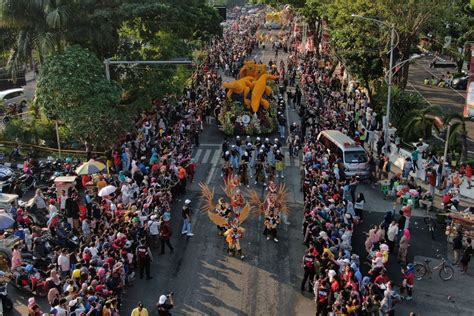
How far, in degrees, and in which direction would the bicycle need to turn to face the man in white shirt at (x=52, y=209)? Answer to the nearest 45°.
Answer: approximately 180°

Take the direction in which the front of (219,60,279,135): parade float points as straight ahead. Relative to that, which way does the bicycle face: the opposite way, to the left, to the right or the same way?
to the left

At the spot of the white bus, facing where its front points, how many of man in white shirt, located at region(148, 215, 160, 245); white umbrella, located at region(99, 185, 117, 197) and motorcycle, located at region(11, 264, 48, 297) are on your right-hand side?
3

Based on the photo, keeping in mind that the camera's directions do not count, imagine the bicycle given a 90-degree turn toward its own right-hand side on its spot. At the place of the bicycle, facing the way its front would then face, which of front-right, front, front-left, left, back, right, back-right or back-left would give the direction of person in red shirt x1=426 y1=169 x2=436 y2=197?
back

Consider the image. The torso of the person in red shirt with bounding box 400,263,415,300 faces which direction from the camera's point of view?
to the viewer's left

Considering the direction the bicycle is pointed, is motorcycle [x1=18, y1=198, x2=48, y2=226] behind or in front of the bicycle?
behind

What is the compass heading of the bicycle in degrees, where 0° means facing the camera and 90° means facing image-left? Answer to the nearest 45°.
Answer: approximately 270°

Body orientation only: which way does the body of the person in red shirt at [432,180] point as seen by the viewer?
to the viewer's left
